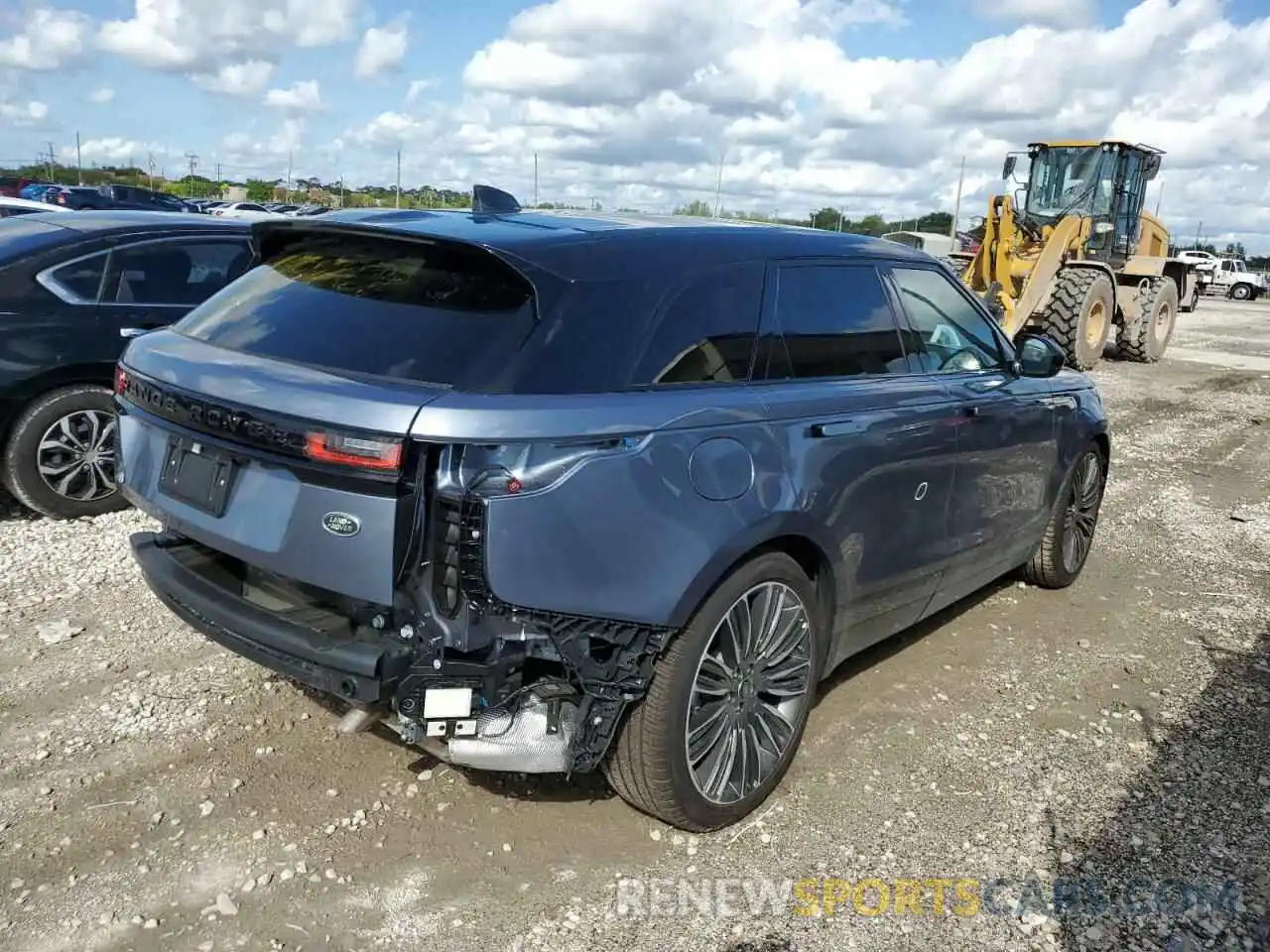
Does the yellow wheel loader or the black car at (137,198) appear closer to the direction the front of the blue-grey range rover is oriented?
the yellow wheel loader

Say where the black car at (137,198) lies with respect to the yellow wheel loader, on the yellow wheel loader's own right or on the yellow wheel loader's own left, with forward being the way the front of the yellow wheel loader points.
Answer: on the yellow wheel loader's own right

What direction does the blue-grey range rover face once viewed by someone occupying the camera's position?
facing away from the viewer and to the right of the viewer

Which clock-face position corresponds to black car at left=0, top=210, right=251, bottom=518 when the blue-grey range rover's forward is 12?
The black car is roughly at 9 o'clock from the blue-grey range rover.

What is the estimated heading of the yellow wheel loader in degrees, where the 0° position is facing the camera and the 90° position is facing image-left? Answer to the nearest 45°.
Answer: approximately 45°

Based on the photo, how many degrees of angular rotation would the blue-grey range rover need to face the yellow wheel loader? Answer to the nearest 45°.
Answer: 0° — it already faces it

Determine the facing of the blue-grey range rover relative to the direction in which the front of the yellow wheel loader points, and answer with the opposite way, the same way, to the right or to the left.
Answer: the opposite way

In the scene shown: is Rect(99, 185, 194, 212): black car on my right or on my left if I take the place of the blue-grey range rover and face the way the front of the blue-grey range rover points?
on my left
